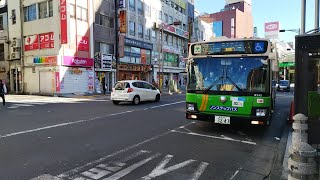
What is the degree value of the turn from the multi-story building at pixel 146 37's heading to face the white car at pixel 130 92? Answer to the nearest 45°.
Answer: approximately 45° to its right

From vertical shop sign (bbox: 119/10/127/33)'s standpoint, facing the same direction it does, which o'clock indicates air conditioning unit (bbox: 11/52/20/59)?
The air conditioning unit is roughly at 3 o'clock from the vertical shop sign.

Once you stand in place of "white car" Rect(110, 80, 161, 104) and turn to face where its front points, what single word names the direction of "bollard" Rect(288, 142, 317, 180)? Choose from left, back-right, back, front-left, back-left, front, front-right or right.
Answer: back-right

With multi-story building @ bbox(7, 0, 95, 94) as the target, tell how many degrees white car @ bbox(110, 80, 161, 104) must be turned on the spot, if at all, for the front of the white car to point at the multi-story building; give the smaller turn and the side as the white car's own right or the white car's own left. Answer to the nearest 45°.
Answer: approximately 90° to the white car's own left

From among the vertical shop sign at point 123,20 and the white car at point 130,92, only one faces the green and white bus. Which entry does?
the vertical shop sign

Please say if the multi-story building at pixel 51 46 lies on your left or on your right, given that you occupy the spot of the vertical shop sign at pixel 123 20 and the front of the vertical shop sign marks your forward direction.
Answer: on your right

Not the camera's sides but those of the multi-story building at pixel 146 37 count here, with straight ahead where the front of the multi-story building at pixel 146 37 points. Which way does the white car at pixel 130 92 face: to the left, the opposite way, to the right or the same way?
to the left

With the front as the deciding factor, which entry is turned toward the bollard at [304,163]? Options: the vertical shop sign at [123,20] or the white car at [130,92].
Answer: the vertical shop sign

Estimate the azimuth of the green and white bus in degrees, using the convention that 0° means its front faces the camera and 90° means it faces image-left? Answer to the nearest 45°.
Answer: approximately 0°

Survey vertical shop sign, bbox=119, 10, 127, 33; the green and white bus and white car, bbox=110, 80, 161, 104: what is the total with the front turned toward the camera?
2
